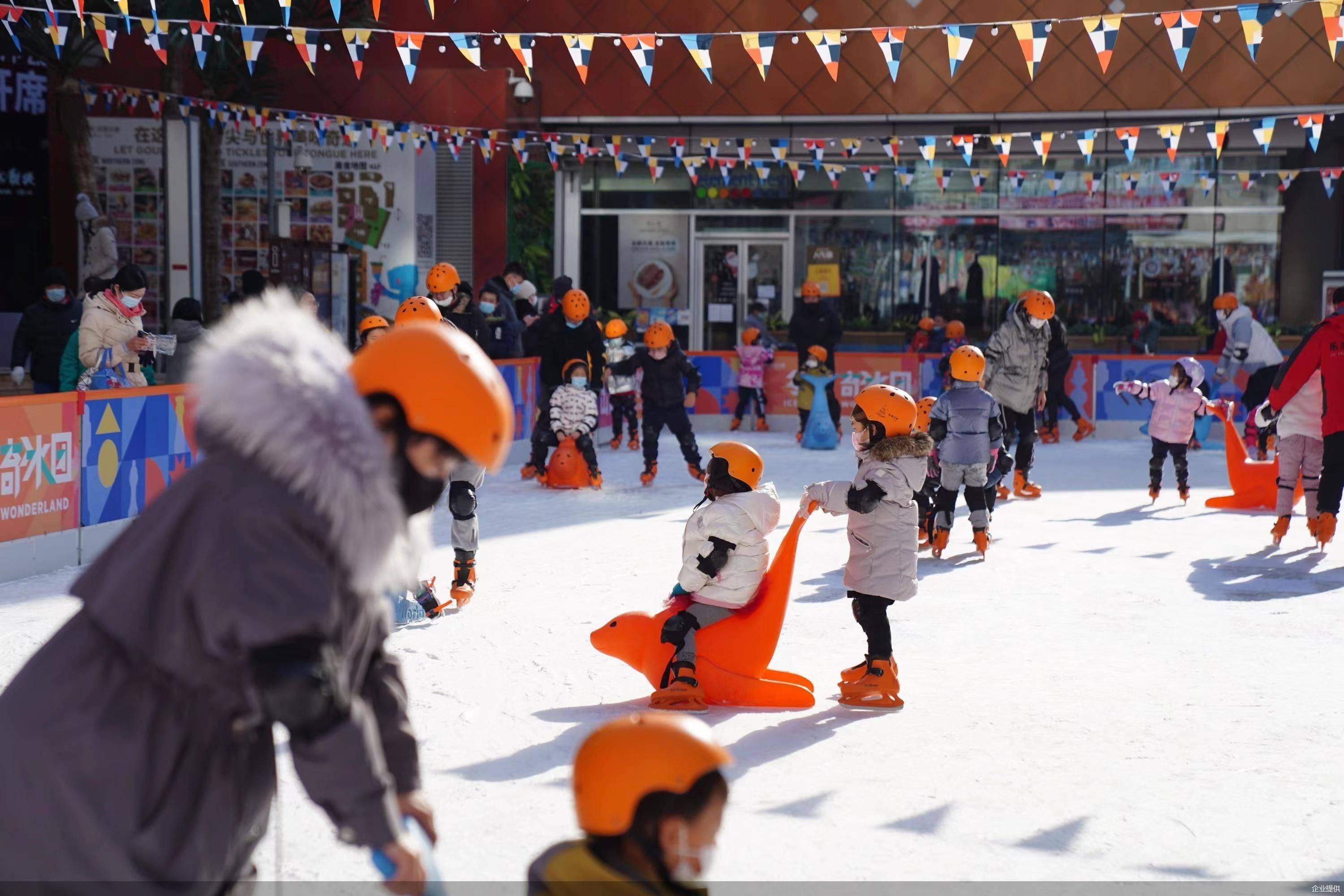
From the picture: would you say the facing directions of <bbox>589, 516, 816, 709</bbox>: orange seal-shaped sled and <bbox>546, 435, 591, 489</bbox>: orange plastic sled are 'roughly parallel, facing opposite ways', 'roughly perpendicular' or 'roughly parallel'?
roughly perpendicular

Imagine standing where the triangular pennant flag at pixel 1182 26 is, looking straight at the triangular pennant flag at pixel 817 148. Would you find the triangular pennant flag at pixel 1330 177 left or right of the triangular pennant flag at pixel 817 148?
right

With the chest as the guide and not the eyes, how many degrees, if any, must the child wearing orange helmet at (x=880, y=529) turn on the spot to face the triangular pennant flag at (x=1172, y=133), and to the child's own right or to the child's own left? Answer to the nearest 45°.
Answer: approximately 90° to the child's own right

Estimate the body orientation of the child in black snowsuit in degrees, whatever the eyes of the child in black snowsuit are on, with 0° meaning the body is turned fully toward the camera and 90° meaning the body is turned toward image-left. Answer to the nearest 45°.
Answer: approximately 0°

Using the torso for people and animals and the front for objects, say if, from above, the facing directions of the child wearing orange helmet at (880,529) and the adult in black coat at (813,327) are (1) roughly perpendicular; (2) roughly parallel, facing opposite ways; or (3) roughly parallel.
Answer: roughly perpendicular

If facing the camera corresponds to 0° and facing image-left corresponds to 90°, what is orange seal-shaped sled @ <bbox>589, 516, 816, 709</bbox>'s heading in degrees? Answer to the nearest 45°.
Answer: approximately 90°

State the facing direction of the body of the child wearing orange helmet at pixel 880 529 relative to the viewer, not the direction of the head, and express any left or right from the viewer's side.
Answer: facing to the left of the viewer
